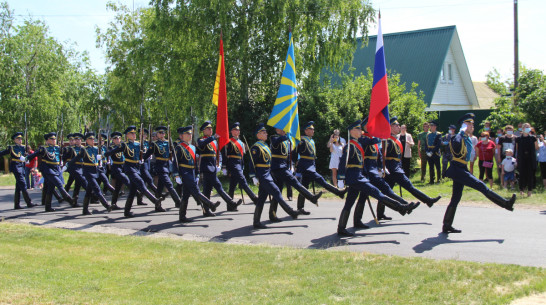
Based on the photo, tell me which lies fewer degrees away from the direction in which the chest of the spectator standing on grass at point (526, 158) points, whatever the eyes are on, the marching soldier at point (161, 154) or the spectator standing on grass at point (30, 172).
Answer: the marching soldier

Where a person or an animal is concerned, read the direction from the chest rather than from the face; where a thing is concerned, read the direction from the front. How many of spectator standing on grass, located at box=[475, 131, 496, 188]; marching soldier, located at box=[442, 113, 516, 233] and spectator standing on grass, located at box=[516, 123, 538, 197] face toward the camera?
2

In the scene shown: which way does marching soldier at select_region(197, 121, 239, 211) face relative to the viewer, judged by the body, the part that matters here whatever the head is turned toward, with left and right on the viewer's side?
facing the viewer and to the right of the viewer

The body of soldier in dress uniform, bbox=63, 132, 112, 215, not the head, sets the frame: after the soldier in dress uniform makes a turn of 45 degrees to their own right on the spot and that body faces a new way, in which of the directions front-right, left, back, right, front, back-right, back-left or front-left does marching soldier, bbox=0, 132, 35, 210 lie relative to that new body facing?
back-right

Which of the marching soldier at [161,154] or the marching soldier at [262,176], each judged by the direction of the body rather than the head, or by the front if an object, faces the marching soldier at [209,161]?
the marching soldier at [161,154]

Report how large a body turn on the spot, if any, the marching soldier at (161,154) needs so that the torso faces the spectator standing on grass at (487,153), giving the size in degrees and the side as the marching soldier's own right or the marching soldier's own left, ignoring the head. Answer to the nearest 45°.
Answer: approximately 45° to the marching soldier's own left

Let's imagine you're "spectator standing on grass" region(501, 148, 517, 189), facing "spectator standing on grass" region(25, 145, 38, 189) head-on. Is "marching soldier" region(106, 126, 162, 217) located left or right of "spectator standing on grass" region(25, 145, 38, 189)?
left

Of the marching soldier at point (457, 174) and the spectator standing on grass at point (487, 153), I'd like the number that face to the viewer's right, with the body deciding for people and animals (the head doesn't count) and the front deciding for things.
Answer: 1

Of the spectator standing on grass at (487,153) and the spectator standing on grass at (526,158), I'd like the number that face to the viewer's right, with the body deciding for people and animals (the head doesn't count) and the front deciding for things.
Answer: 0
